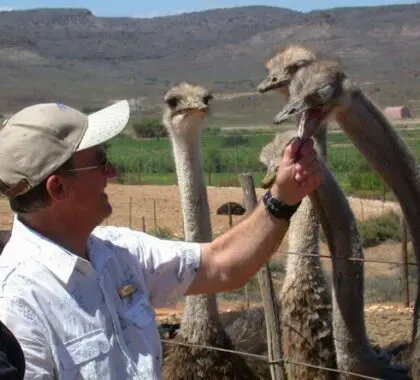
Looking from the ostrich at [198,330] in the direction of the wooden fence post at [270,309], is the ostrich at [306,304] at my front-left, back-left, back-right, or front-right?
front-left

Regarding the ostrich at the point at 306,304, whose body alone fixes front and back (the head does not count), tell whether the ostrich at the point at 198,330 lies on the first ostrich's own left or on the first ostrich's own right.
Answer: on the first ostrich's own right

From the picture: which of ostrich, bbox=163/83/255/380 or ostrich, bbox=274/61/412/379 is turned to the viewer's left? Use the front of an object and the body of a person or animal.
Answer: ostrich, bbox=274/61/412/379

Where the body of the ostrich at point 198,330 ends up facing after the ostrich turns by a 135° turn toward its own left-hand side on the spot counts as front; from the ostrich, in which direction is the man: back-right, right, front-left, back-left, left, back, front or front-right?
back-right

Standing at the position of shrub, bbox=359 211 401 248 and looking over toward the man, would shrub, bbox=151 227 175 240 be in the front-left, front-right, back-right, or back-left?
front-right

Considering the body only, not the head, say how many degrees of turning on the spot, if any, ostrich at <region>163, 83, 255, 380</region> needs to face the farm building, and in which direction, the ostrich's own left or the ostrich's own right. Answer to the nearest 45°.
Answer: approximately 135° to the ostrich's own left

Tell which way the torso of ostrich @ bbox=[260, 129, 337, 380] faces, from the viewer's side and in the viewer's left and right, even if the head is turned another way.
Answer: facing the viewer and to the left of the viewer

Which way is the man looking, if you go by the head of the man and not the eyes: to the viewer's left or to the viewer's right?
to the viewer's right

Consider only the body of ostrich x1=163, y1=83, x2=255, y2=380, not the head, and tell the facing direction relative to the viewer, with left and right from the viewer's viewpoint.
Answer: facing the viewer

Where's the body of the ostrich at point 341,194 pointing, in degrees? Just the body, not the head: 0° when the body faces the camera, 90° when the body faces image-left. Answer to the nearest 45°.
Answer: approximately 90°

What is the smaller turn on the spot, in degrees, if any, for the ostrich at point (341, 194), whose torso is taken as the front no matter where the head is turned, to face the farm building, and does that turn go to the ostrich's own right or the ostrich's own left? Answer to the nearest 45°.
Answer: approximately 90° to the ostrich's own right
